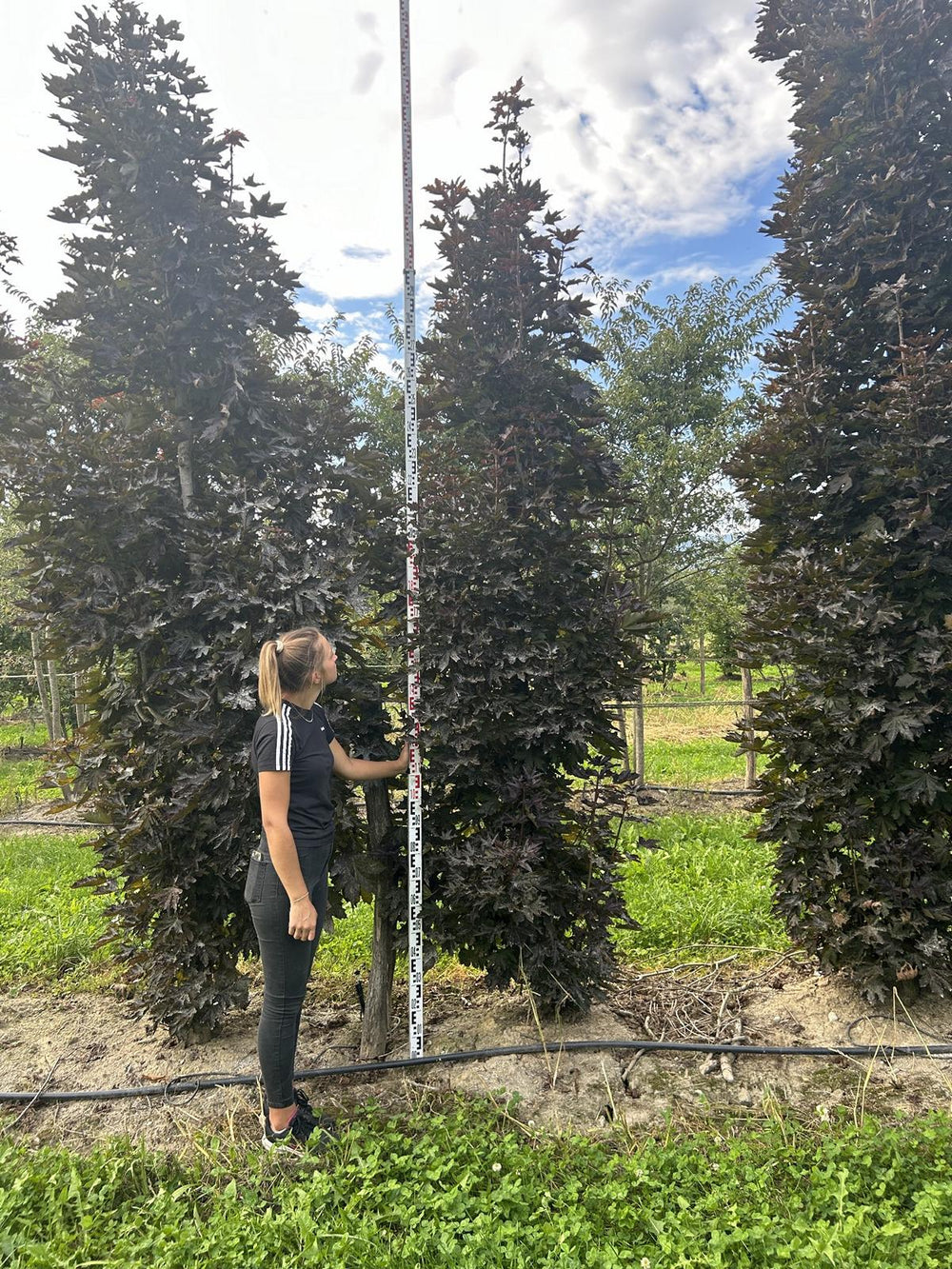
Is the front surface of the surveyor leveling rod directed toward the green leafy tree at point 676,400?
no

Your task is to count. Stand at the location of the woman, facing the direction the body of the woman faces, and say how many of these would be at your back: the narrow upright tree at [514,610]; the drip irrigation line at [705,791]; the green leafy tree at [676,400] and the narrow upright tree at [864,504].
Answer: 0

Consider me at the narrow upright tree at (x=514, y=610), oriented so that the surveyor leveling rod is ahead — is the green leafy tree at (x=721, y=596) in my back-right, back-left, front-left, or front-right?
back-right

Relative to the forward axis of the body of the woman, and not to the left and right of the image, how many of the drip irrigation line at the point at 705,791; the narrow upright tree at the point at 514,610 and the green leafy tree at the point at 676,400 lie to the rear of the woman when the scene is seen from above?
0

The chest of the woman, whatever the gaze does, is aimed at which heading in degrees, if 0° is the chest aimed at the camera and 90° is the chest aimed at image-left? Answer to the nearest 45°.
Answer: approximately 270°

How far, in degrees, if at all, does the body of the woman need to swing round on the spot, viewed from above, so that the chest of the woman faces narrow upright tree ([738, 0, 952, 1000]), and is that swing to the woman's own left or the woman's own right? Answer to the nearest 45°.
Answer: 0° — they already face it

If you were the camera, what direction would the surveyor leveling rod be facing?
facing the viewer

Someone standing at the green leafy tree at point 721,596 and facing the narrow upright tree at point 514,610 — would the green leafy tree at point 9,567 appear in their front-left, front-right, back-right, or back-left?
front-right

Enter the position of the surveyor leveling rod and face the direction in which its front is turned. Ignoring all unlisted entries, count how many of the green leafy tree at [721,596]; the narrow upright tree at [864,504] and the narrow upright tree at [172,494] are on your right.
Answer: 1

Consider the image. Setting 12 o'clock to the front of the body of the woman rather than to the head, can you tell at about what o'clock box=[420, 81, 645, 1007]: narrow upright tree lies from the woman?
The narrow upright tree is roughly at 11 o'clock from the woman.
